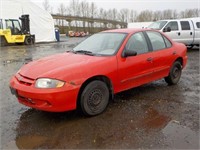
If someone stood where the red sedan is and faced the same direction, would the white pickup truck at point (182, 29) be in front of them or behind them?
behind

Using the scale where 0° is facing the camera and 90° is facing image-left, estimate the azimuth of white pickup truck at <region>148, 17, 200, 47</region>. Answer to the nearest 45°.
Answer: approximately 45°

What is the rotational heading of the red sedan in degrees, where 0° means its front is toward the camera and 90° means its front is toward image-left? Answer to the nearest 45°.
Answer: approximately 45°

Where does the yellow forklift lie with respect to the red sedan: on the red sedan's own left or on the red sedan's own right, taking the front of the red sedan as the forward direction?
on the red sedan's own right

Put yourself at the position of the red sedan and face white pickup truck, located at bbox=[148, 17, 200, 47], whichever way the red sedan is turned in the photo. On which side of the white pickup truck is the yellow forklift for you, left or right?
left
